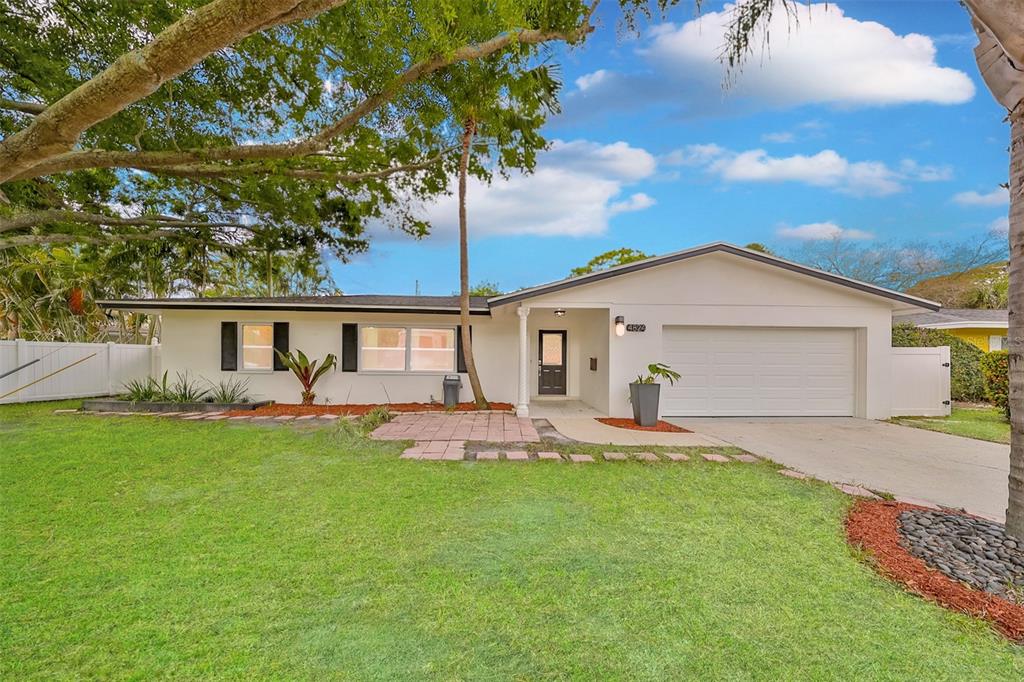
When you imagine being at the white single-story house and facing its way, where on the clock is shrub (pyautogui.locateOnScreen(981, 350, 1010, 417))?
The shrub is roughly at 9 o'clock from the white single-story house.

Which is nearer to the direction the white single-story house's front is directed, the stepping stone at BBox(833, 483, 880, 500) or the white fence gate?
the stepping stone

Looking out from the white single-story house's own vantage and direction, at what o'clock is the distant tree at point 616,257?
The distant tree is roughly at 6 o'clock from the white single-story house.

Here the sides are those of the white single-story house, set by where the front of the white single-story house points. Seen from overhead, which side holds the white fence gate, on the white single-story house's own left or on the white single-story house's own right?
on the white single-story house's own left

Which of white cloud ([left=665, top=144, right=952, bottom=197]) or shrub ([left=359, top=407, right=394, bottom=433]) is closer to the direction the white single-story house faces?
the shrub

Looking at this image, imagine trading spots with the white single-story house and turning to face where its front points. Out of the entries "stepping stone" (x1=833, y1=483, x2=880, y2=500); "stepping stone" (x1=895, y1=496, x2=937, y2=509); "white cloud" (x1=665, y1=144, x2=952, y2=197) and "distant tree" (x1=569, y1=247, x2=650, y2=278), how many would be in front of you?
2

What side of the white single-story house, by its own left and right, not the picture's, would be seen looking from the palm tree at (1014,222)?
front

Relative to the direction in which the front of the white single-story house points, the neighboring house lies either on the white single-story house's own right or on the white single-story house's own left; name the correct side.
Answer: on the white single-story house's own left

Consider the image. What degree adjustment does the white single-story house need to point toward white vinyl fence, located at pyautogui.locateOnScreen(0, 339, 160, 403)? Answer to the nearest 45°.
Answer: approximately 90° to its right

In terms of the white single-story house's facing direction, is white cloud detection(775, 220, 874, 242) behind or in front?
behind

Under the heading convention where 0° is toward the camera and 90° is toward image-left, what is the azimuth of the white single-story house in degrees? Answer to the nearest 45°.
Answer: approximately 0°

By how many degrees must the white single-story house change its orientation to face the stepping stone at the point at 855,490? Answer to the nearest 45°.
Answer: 0° — it already faces it
